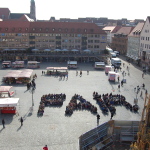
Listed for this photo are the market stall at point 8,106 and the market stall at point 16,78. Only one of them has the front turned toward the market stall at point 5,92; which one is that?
the market stall at point 16,78

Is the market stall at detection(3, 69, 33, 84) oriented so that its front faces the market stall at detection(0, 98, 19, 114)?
yes

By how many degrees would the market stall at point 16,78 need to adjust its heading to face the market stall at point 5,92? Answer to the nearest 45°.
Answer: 0° — it already faces it

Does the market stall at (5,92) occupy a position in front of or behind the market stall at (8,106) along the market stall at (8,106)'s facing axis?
behind
